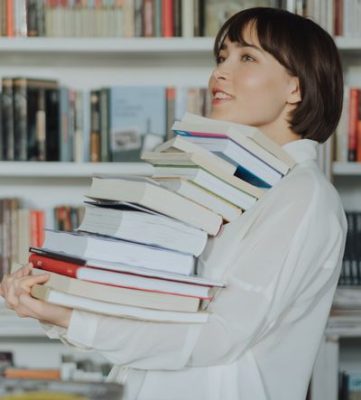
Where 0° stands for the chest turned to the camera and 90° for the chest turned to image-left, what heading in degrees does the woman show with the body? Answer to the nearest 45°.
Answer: approximately 90°

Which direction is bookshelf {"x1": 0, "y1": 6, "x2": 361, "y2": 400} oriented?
toward the camera

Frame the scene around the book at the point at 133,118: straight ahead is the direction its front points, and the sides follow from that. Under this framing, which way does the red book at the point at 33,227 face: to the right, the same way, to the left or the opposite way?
the same way

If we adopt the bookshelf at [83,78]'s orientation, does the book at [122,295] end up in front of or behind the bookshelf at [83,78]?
in front

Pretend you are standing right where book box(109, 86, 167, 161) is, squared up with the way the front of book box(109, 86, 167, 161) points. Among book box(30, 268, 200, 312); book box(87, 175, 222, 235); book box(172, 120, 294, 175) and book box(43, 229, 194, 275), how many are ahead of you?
4

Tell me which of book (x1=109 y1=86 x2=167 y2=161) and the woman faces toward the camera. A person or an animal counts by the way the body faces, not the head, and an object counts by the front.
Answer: the book

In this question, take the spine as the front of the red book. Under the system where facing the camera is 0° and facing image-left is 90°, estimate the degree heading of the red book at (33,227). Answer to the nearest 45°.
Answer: approximately 0°

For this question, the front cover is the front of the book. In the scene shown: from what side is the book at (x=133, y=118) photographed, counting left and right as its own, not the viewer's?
front

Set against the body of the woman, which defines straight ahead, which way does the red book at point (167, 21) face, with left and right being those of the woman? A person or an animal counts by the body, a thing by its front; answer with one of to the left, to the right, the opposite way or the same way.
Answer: to the left

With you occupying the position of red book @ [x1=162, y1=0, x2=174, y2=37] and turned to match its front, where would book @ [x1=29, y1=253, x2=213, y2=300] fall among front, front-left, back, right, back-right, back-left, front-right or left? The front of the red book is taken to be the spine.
front

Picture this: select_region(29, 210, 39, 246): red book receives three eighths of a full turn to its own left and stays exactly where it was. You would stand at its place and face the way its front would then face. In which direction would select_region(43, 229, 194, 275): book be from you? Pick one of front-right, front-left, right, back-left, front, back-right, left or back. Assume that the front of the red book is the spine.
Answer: back-right

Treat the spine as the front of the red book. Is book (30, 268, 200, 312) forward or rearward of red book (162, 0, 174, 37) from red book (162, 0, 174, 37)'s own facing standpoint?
forward
